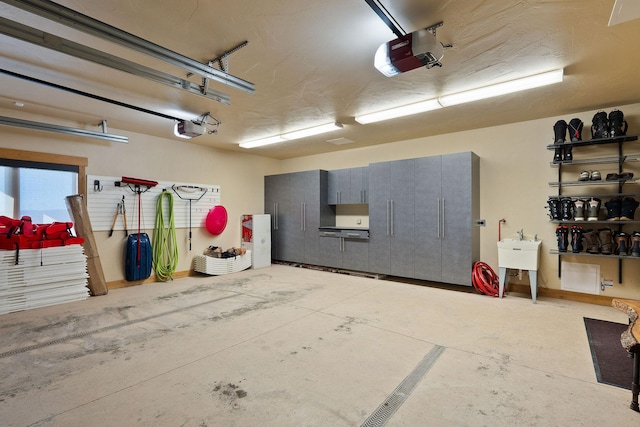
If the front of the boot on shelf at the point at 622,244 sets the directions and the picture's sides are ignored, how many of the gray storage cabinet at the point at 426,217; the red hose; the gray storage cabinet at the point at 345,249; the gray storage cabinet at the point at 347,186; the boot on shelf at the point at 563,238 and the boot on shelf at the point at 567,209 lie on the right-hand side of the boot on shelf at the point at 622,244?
6

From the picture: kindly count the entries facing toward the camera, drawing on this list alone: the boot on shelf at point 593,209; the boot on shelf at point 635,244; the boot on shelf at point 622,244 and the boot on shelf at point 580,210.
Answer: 4

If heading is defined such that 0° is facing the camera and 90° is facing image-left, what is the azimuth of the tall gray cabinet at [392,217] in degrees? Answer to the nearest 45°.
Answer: approximately 45°

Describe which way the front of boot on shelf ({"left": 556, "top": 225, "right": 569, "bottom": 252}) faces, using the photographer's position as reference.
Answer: facing the viewer

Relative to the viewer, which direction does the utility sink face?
toward the camera

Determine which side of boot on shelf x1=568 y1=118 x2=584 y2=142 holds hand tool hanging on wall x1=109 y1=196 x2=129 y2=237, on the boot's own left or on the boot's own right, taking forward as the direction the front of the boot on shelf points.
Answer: on the boot's own right

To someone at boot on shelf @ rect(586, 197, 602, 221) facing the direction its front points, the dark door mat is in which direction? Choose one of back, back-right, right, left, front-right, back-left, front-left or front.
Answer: front

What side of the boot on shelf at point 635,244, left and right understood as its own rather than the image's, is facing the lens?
front
